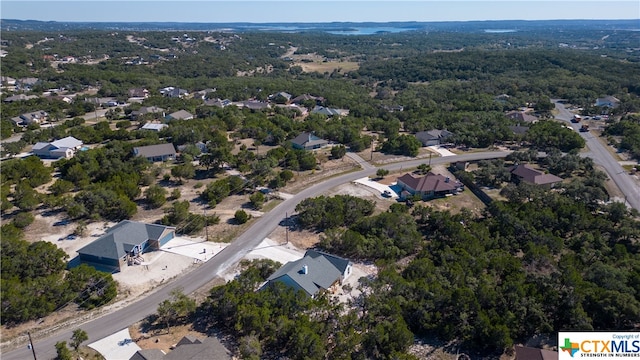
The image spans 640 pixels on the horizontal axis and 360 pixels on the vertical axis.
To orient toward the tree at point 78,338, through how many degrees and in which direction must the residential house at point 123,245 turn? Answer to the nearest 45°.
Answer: approximately 45° to its right

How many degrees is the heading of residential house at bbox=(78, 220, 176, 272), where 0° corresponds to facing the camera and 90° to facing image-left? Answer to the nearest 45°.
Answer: approximately 315°

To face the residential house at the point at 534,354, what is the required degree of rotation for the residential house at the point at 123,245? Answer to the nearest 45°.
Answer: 0° — it already faces it

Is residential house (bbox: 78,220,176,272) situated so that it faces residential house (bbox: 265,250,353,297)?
yes

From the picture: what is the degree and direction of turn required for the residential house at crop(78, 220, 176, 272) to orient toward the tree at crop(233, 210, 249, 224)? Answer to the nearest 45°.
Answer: approximately 45° to its left

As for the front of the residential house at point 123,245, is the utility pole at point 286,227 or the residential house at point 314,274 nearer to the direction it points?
the residential house

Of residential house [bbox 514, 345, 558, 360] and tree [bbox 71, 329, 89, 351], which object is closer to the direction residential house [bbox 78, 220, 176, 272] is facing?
the residential house

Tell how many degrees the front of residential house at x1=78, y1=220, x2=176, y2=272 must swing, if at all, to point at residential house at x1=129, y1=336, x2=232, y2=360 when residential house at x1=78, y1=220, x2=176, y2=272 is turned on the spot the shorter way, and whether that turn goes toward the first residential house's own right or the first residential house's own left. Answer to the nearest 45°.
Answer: approximately 45° to the first residential house's own right

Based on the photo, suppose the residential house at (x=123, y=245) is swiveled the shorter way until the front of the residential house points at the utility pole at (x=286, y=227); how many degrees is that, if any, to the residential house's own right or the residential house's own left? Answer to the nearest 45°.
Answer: approximately 45° to the residential house's own left
